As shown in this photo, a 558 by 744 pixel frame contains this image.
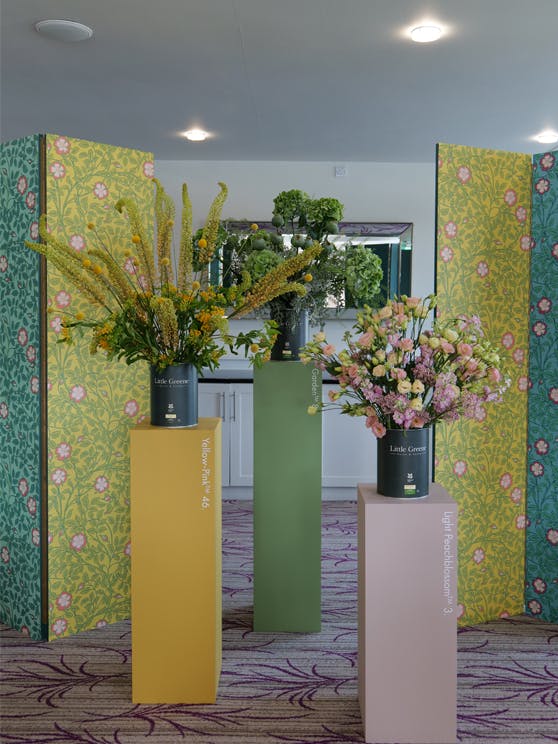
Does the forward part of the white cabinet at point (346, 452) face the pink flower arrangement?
yes

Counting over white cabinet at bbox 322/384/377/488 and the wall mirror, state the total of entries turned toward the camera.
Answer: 2

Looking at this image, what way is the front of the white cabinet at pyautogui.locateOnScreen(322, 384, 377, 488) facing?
toward the camera

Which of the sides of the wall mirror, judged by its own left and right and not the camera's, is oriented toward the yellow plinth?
front

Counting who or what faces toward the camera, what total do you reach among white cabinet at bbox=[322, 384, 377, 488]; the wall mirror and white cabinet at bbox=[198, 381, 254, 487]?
3

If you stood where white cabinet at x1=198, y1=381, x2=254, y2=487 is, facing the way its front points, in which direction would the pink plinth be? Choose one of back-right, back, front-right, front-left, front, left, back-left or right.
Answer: front

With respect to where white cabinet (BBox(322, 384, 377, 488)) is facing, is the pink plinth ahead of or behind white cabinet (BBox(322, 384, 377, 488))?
ahead

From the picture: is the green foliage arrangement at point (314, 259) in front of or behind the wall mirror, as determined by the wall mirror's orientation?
in front

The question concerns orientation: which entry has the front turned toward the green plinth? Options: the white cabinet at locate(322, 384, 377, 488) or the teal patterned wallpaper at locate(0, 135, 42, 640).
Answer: the white cabinet

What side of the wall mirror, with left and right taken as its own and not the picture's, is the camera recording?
front
